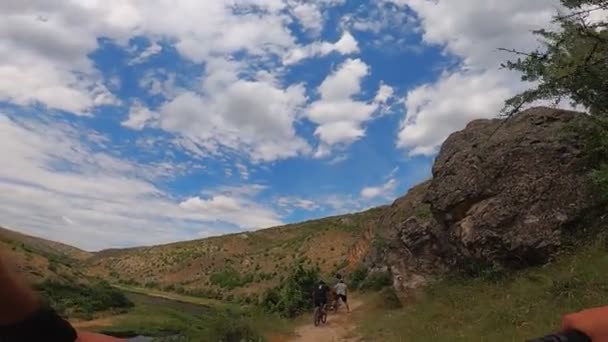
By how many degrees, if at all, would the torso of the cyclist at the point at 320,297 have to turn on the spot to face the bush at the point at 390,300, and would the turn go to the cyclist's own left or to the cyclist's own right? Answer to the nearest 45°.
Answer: approximately 45° to the cyclist's own right

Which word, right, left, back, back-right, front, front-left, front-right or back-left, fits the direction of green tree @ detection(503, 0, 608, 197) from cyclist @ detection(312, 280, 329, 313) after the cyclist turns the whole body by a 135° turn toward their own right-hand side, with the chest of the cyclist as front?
front

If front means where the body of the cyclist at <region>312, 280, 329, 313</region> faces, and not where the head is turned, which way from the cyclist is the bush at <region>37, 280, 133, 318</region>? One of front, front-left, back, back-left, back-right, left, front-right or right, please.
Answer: front-left

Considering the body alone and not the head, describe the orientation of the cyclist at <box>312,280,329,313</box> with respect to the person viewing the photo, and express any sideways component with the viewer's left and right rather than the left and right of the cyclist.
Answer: facing away from the viewer

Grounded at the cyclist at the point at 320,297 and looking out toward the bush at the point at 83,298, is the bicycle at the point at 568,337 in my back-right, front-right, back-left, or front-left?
back-left

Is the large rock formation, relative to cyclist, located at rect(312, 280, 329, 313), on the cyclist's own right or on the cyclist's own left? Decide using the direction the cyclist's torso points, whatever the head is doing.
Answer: on the cyclist's own right

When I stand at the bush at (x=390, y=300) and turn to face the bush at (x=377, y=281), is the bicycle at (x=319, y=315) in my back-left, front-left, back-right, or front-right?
back-left

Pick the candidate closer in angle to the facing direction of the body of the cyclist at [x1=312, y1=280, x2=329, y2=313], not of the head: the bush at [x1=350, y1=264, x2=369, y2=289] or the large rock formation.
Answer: the bush

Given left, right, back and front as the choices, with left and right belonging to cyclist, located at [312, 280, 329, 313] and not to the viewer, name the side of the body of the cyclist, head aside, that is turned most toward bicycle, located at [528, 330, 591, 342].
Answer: back

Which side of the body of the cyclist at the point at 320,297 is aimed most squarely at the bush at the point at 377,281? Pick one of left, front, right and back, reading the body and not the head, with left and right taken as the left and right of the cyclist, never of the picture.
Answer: front
